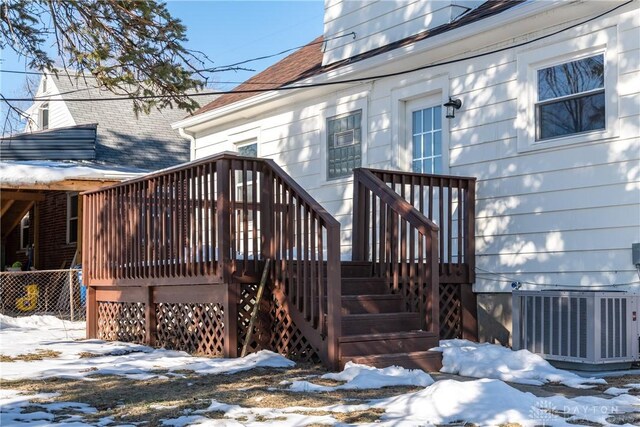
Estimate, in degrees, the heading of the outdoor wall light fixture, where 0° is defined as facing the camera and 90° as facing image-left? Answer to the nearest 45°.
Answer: approximately 45°

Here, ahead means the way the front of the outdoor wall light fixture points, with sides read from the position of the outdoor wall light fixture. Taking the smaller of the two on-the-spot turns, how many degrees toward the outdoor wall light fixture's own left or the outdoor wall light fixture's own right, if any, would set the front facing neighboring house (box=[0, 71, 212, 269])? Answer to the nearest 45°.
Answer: approximately 90° to the outdoor wall light fixture's own right

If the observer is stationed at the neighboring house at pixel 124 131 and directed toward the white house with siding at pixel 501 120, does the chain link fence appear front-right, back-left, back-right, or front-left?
front-right

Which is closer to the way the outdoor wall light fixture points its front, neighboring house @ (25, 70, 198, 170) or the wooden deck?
the wooden deck

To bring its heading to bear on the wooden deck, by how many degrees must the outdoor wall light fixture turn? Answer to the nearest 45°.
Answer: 0° — it already faces it
